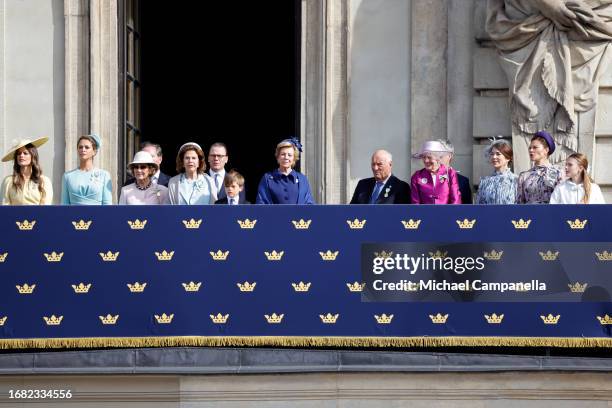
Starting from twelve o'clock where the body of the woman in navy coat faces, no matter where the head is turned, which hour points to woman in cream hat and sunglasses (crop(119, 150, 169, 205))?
The woman in cream hat and sunglasses is roughly at 3 o'clock from the woman in navy coat.

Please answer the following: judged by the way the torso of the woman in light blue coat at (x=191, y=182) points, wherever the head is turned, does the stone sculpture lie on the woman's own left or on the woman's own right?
on the woman's own left

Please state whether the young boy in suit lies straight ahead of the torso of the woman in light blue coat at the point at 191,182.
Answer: no

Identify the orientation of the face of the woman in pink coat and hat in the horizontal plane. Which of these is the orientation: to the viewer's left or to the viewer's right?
to the viewer's left

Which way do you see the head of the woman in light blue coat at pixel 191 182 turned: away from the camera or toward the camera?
toward the camera

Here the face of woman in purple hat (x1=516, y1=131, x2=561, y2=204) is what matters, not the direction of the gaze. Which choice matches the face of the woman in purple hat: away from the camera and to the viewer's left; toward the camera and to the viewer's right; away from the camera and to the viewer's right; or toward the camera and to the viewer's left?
toward the camera and to the viewer's left

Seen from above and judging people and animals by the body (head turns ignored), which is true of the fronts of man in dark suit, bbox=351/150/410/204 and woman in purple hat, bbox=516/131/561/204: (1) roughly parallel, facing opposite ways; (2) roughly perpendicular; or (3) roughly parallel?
roughly parallel

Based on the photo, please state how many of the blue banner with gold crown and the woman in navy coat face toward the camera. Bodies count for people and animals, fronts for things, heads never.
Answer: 2

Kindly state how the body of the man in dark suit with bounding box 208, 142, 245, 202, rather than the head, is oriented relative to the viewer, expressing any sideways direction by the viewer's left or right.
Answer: facing the viewer

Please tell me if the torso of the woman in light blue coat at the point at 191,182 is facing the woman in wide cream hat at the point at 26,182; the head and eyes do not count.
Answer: no

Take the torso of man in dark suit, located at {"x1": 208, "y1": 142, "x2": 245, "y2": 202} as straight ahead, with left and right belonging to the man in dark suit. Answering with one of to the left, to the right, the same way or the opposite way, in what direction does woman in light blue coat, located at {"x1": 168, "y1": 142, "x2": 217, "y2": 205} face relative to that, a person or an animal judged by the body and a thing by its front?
the same way

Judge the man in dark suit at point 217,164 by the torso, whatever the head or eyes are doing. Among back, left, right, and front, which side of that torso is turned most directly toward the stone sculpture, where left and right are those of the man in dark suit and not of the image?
left

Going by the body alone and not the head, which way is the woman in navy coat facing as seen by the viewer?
toward the camera
